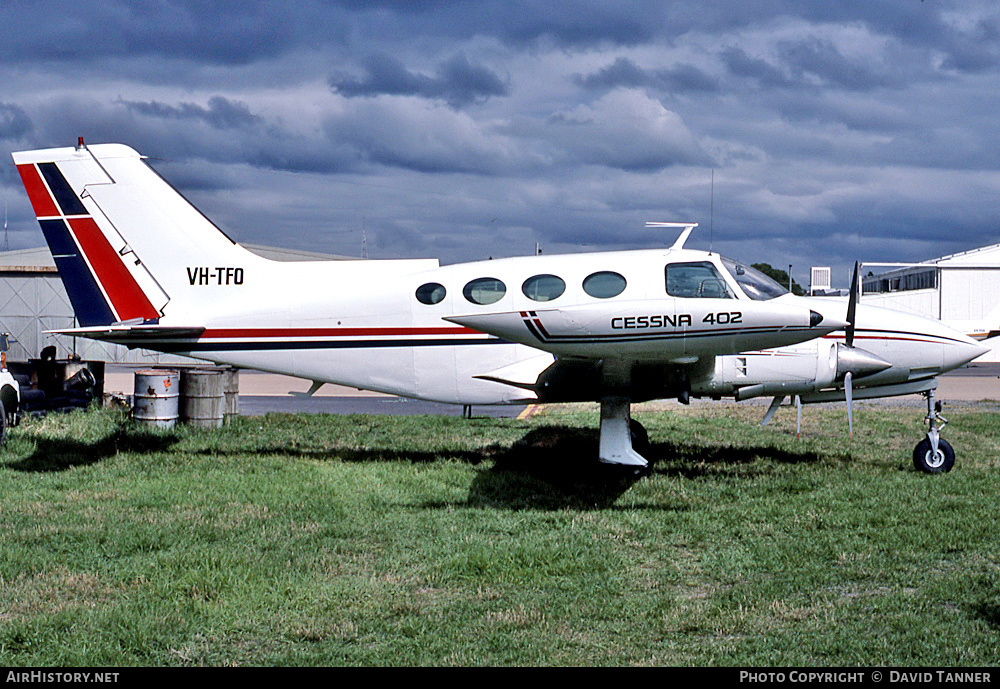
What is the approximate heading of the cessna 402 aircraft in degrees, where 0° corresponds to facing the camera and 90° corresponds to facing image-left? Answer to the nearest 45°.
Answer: approximately 270°

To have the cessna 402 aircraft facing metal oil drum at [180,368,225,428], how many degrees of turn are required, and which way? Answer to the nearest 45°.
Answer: approximately 135° to its left

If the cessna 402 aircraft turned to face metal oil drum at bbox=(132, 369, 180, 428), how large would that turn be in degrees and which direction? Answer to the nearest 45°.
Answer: approximately 135° to its left
